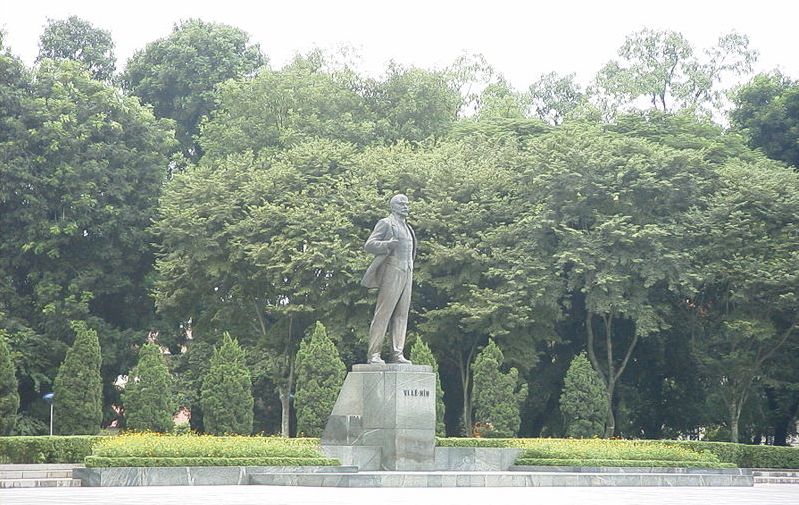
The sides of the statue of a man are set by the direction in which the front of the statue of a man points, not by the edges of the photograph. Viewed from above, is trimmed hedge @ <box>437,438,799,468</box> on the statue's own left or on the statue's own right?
on the statue's own left

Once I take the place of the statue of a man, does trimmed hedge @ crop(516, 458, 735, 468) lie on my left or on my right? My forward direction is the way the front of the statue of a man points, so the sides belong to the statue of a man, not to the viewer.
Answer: on my left

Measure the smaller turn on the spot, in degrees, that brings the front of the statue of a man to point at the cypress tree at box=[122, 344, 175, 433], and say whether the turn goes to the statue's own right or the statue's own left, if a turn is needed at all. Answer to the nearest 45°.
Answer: approximately 180°

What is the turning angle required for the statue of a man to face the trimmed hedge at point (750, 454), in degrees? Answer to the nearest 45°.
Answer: approximately 90° to its left

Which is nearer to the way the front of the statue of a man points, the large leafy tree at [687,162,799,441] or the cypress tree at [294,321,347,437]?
the large leafy tree

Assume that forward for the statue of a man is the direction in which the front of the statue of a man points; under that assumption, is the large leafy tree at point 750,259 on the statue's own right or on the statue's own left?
on the statue's own left

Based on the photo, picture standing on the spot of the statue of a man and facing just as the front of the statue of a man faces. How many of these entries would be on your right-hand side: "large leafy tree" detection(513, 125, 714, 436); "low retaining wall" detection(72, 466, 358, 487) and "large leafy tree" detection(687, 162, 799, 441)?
1

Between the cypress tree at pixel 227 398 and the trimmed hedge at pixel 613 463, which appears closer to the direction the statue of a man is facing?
the trimmed hedge

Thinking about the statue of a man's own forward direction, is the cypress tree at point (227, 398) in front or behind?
behind

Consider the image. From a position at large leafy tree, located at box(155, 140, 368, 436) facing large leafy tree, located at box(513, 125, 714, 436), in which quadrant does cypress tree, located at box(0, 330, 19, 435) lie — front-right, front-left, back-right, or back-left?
back-right

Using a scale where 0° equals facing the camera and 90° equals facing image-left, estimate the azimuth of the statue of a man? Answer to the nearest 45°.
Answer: approximately 315°

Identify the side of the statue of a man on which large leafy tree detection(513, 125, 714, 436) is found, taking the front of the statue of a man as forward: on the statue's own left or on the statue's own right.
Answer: on the statue's own left

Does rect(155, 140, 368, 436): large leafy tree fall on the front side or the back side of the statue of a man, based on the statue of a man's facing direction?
on the back side
